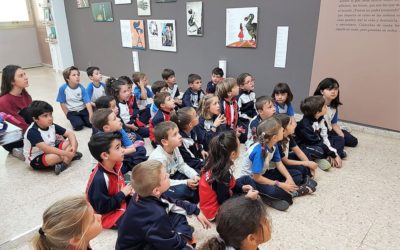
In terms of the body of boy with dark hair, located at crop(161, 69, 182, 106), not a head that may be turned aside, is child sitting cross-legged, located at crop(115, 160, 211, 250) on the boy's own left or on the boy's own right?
on the boy's own right

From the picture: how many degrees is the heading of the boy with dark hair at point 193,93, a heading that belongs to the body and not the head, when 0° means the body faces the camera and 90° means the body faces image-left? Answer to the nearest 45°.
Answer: approximately 315°

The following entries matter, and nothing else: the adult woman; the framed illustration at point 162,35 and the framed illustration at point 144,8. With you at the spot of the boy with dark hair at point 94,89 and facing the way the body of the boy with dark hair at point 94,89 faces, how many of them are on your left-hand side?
2

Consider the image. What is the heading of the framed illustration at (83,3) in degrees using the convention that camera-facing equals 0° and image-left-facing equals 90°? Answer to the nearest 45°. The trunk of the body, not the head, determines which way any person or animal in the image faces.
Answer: approximately 0°
